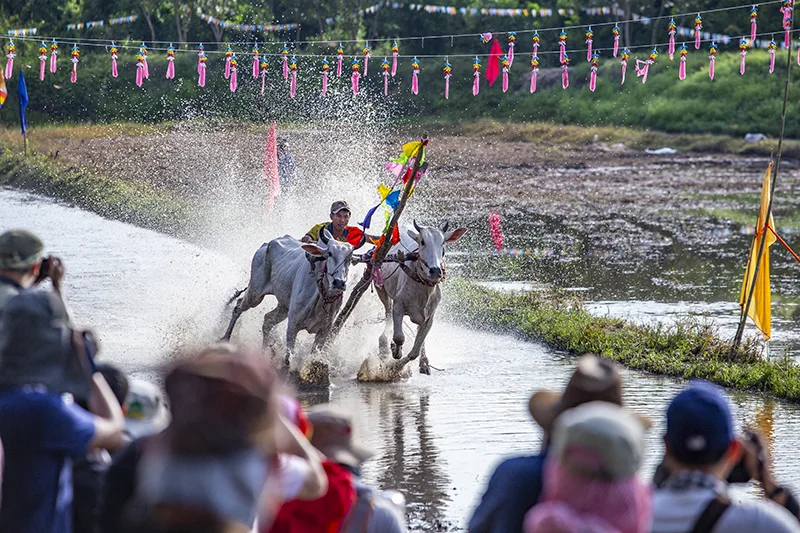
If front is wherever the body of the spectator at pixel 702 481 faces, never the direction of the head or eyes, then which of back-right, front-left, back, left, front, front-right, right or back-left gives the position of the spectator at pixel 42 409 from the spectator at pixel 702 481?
left

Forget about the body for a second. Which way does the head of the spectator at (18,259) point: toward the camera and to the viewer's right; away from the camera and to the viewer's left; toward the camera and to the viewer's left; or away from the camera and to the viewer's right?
away from the camera and to the viewer's right

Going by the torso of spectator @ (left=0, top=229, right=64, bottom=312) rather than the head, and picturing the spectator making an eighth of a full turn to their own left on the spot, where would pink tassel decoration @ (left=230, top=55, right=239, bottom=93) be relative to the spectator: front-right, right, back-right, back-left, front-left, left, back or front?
front

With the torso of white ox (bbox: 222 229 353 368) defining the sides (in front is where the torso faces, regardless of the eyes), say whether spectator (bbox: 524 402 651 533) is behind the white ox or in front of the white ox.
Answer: in front

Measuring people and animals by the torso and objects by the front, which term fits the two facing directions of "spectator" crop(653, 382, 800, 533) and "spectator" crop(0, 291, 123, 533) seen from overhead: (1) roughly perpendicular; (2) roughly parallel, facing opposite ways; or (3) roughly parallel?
roughly parallel

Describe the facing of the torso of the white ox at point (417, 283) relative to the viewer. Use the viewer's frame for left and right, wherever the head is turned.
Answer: facing the viewer and to the right of the viewer

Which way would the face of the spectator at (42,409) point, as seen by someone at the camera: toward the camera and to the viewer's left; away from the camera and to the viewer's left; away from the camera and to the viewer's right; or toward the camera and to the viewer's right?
away from the camera and to the viewer's right

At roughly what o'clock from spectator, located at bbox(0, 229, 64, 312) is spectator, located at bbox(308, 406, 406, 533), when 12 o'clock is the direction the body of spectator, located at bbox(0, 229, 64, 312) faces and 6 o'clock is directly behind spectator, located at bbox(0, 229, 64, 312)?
spectator, located at bbox(308, 406, 406, 533) is roughly at 3 o'clock from spectator, located at bbox(0, 229, 64, 312).

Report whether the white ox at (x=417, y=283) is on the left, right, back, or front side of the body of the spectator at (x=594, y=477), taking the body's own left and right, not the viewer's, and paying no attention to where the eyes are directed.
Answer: front

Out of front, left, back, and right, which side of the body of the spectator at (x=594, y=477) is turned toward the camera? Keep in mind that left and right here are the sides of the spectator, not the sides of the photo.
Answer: back

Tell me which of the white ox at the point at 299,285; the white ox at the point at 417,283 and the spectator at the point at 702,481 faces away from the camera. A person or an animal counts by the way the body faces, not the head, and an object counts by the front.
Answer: the spectator

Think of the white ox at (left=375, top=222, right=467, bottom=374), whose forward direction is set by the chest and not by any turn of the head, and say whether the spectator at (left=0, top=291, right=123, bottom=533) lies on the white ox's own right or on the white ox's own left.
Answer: on the white ox's own right

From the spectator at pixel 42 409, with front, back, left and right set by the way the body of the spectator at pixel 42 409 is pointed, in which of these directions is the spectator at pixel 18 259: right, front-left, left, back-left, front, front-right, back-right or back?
front-left

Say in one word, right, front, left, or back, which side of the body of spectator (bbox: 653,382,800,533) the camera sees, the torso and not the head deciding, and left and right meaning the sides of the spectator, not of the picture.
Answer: back

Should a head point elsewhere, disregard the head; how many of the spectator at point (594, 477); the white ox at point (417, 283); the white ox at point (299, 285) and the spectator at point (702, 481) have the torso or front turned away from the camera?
2

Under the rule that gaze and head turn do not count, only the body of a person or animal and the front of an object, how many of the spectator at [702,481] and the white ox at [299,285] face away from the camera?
1
